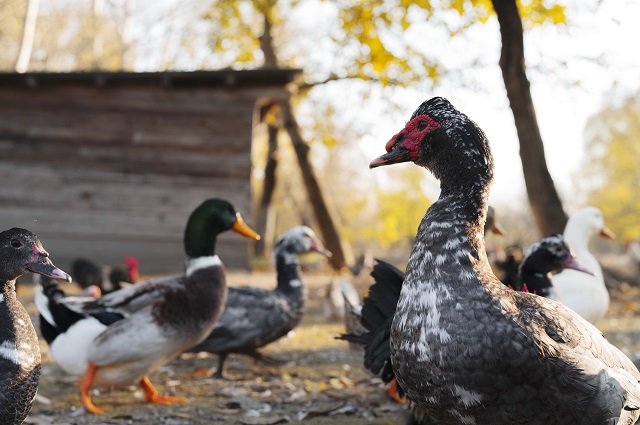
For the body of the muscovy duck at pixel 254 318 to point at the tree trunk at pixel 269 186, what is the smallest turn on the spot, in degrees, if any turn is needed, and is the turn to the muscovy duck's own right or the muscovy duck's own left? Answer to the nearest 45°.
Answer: approximately 90° to the muscovy duck's own left

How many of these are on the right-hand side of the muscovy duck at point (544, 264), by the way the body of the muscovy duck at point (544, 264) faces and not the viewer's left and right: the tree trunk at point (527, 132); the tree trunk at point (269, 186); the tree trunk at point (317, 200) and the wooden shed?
0

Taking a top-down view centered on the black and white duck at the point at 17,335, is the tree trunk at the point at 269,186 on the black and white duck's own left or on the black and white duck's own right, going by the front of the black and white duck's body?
on the black and white duck's own left

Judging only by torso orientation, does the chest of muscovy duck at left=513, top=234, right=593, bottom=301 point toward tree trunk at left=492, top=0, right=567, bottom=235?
no

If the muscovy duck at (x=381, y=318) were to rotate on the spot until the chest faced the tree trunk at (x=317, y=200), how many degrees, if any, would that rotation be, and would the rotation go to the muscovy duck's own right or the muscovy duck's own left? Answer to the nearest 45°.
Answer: approximately 90° to the muscovy duck's own left

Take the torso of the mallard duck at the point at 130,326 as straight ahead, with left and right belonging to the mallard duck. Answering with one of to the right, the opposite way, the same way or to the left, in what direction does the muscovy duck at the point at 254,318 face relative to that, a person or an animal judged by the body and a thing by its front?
the same way

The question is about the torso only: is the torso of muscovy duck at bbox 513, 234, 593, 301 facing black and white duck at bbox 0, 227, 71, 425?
no

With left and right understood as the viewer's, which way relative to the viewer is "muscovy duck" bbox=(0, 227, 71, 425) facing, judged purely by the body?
facing to the right of the viewer

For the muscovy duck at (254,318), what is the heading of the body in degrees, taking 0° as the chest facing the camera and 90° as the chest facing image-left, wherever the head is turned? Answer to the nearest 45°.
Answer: approximately 270°

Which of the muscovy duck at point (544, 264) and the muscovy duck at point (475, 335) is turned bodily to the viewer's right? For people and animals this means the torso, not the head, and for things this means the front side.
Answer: the muscovy duck at point (544, 264)

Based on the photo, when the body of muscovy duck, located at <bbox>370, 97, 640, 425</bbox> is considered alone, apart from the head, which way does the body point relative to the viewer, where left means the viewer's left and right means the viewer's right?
facing the viewer and to the left of the viewer

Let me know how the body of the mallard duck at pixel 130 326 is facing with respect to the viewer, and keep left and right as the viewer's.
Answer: facing to the right of the viewer

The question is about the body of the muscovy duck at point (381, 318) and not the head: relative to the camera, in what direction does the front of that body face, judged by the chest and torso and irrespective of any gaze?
to the viewer's right

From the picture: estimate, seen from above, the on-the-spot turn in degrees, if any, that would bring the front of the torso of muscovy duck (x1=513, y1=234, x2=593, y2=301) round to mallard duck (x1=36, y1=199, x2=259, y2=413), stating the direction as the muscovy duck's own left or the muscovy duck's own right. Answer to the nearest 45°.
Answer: approximately 180°

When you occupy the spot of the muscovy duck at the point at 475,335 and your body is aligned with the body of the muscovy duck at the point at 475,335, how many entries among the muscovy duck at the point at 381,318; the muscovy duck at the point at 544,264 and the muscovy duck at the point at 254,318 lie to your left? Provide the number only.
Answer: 0

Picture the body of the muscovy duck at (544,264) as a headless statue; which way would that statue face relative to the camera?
to the viewer's right
